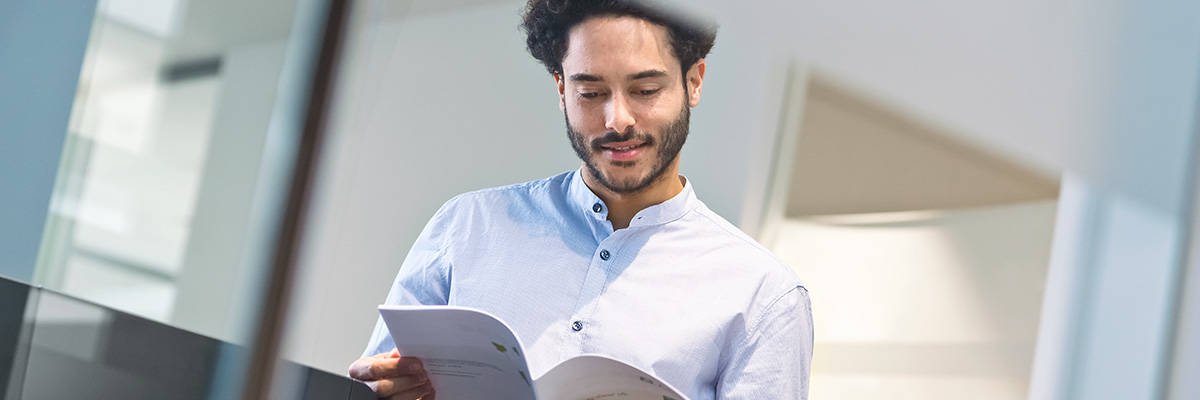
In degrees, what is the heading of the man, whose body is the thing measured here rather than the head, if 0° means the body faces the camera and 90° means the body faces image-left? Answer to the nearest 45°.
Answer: approximately 0°
